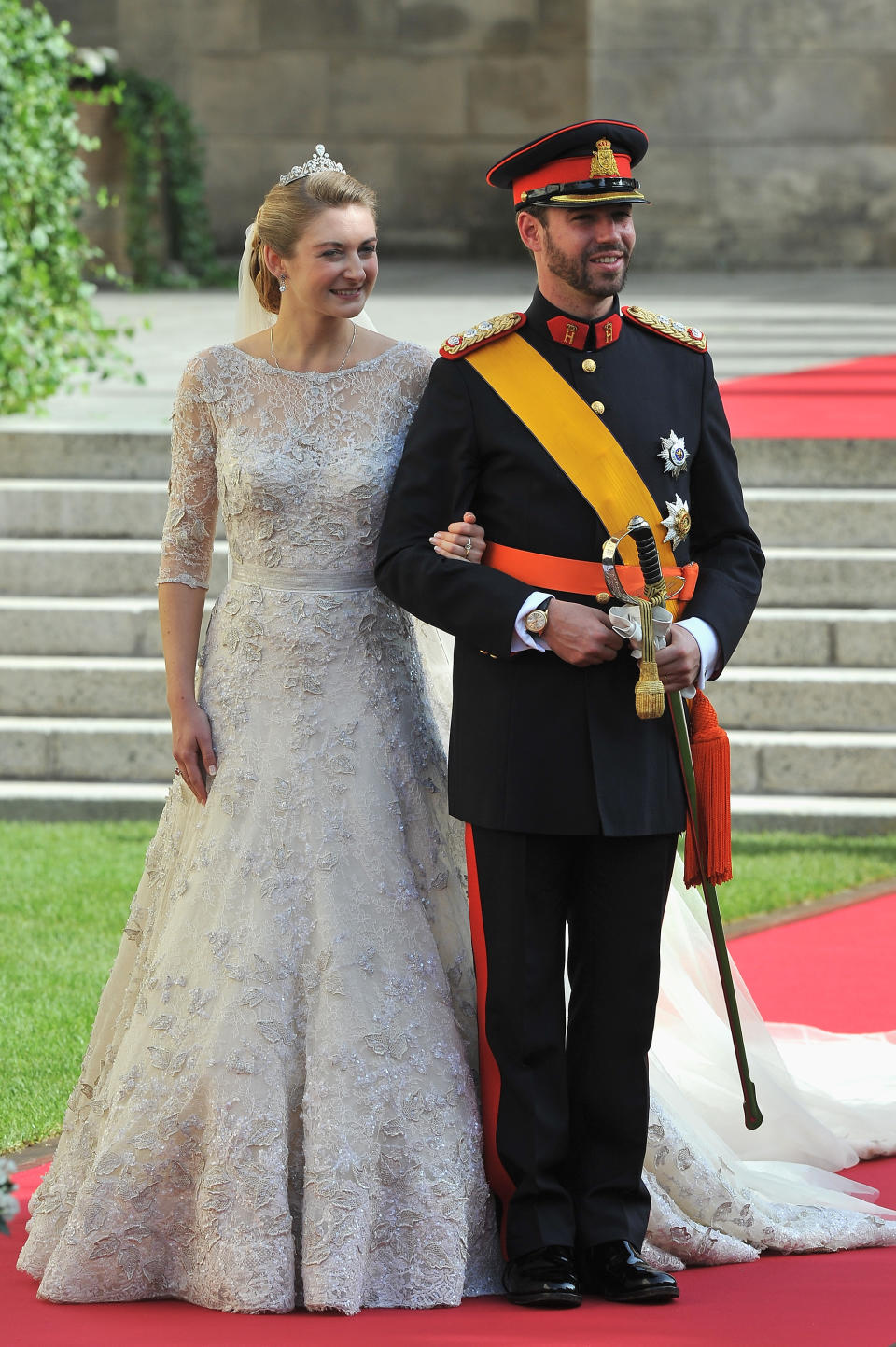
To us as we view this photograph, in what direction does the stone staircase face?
facing the viewer

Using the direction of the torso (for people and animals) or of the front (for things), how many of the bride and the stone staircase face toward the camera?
2

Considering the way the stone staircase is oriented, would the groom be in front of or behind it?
in front

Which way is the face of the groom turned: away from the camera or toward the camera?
toward the camera

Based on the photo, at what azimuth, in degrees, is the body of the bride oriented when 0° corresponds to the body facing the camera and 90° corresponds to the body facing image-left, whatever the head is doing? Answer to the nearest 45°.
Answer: approximately 0°

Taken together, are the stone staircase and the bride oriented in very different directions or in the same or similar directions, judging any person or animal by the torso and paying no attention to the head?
same or similar directions

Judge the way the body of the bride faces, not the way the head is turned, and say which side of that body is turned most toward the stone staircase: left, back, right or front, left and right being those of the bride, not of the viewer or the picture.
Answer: back

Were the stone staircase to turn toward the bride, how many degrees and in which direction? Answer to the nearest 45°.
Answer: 0° — it already faces them
